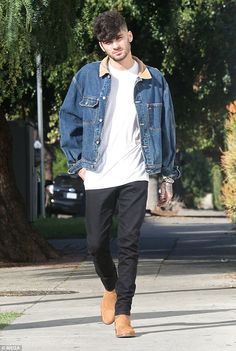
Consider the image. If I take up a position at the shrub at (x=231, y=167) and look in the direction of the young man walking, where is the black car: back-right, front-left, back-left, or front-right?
back-right

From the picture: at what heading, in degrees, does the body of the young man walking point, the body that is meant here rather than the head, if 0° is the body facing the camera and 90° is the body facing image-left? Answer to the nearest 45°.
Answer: approximately 0°

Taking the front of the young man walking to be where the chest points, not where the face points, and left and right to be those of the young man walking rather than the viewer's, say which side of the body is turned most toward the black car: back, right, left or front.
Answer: back
